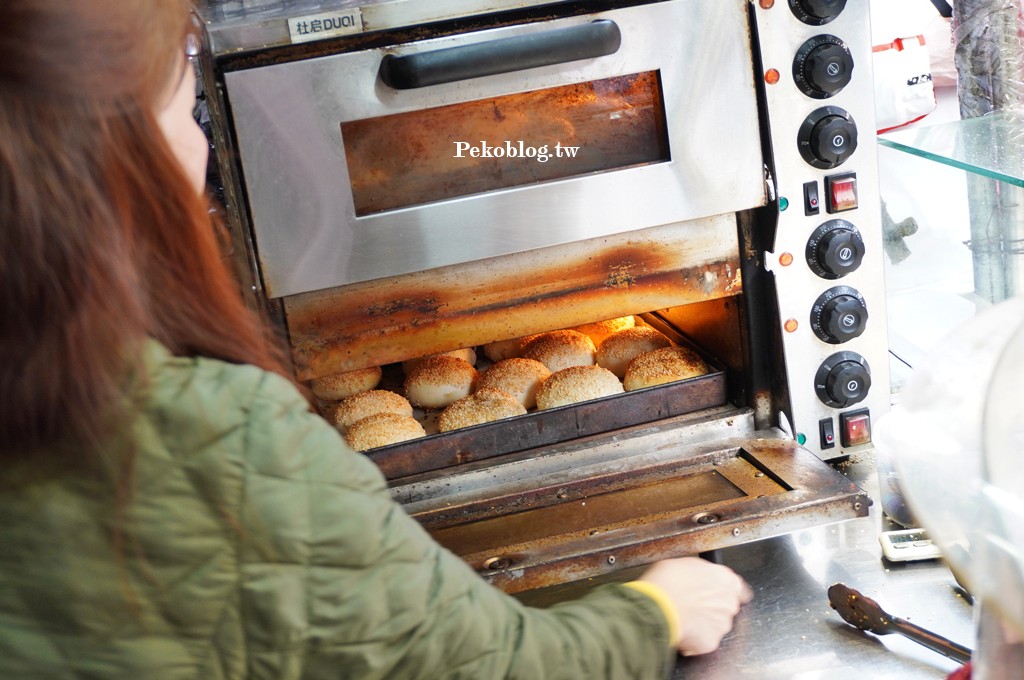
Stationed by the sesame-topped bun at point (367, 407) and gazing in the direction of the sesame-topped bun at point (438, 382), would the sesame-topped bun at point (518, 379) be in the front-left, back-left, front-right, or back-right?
front-right

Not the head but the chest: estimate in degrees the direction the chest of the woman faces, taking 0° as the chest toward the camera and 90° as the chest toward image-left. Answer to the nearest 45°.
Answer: approximately 225°

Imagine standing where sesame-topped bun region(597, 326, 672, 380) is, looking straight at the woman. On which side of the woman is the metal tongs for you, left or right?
left

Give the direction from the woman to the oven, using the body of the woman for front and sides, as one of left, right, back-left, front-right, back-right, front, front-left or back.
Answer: front

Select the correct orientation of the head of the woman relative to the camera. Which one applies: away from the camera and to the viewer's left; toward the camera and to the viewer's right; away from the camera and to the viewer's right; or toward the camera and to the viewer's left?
away from the camera and to the viewer's right

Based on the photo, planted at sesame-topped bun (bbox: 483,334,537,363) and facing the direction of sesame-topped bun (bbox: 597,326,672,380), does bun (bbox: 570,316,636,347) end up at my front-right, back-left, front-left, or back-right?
front-left
